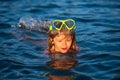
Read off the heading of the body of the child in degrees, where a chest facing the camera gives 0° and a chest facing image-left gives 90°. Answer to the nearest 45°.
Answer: approximately 0°
